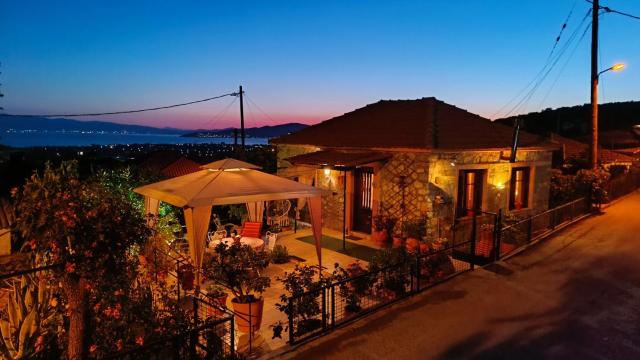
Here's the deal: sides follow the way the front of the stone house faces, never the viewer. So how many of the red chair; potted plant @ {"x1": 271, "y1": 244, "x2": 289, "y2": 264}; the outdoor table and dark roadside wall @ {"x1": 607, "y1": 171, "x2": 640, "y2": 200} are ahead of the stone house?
3

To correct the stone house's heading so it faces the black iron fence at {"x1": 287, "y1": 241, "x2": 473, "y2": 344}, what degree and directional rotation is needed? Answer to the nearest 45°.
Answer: approximately 45° to its left

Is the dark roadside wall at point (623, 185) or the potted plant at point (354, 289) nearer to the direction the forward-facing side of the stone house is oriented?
the potted plant

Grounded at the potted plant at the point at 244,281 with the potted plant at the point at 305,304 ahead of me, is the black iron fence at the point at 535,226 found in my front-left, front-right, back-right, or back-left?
front-left

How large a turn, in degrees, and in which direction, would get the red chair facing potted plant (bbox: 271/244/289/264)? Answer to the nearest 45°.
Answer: approximately 90° to its left

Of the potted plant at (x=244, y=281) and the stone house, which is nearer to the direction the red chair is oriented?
the potted plant

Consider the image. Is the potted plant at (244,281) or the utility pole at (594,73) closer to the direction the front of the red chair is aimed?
the potted plant

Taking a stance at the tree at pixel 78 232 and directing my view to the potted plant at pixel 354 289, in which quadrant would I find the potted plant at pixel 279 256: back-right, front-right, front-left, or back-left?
front-left

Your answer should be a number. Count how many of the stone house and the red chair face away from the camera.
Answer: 0

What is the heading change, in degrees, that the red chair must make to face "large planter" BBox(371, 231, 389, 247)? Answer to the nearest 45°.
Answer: approximately 135° to its left

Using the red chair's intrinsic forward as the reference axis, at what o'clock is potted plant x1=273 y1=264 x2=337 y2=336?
The potted plant is roughly at 10 o'clock from the red chair.

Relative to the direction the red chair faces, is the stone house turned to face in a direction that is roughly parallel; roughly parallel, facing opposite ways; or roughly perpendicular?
roughly parallel

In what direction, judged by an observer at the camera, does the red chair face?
facing the viewer and to the left of the viewer

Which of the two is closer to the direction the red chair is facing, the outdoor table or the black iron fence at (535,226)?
the outdoor table
